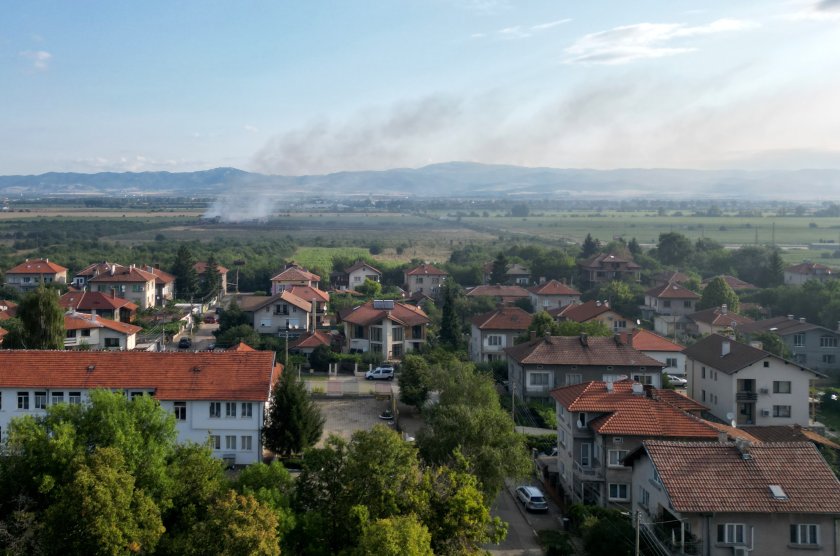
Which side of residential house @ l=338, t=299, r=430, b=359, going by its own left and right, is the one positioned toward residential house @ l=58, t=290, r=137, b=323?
right

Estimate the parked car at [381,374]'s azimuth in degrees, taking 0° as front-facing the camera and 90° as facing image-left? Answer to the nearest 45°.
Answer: approximately 90°

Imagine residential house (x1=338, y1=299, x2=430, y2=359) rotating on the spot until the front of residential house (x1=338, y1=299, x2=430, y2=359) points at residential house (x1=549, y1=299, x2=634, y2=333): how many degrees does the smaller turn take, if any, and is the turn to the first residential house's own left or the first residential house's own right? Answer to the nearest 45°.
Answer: approximately 90° to the first residential house's own left

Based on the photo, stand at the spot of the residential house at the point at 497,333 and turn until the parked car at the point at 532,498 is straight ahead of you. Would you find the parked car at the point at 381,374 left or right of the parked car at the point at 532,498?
right

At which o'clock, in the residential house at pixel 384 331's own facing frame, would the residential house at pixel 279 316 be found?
the residential house at pixel 279 316 is roughly at 4 o'clock from the residential house at pixel 384 331.

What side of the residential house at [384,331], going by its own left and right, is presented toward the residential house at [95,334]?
right

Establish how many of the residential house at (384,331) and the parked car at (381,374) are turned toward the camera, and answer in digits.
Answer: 1

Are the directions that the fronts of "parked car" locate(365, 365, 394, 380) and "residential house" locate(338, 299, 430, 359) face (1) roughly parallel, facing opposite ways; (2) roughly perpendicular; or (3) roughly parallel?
roughly perpendicular

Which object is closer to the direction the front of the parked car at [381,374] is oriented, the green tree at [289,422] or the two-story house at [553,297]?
the green tree

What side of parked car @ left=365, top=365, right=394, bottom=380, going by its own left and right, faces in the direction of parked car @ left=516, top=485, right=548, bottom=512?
left
